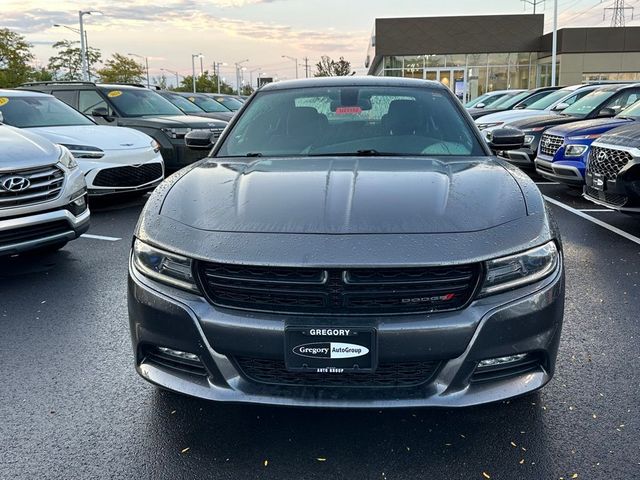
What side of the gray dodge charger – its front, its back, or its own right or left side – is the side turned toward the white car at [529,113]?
back

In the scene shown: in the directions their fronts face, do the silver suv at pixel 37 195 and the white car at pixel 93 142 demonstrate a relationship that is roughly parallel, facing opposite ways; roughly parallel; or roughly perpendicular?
roughly parallel

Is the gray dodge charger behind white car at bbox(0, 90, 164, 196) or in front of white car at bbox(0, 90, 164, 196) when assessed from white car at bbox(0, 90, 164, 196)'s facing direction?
in front

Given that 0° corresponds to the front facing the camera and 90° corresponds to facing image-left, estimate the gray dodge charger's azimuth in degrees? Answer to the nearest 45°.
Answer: approximately 0°

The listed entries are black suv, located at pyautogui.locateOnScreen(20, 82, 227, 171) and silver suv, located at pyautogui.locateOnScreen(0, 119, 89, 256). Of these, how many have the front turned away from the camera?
0

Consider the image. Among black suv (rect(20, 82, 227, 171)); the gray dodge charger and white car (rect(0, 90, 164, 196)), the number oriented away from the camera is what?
0

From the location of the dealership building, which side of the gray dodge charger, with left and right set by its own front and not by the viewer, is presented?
back

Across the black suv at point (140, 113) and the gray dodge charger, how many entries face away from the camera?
0

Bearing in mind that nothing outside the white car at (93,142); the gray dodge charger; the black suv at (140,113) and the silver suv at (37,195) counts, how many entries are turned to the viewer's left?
0

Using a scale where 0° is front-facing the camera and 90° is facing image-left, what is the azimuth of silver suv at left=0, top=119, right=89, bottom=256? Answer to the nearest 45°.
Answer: approximately 315°
